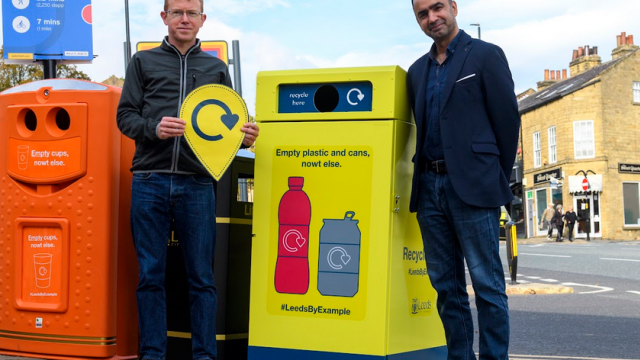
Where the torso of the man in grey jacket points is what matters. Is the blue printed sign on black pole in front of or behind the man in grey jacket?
behind

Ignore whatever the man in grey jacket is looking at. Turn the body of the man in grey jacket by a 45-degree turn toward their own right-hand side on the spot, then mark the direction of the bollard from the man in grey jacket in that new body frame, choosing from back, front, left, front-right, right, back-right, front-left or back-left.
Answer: back

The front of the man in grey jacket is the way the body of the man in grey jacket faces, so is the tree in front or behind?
behind

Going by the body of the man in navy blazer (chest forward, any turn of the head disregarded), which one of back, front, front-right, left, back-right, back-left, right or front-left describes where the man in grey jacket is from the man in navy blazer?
front-right

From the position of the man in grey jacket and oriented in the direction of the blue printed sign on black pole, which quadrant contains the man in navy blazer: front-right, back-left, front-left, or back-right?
back-right

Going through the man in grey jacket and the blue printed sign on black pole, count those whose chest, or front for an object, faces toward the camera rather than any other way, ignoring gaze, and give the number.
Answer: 2

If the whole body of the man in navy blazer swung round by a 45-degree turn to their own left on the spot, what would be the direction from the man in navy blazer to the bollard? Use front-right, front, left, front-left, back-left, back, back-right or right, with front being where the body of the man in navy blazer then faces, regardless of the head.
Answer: back

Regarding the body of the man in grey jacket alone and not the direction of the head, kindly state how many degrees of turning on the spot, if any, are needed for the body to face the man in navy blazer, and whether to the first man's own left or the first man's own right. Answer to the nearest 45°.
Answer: approximately 90° to the first man's own left

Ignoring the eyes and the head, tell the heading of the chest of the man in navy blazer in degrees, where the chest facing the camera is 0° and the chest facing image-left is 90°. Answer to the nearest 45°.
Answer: approximately 45°
